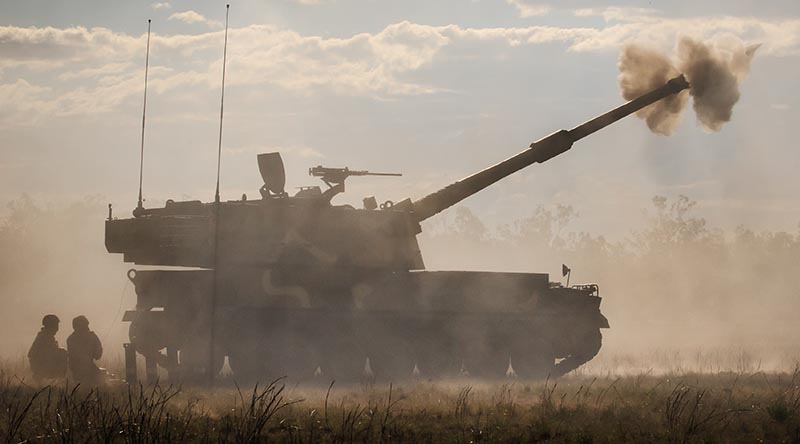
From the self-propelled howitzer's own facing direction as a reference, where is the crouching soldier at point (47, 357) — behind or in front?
behind

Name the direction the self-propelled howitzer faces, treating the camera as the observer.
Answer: facing to the right of the viewer

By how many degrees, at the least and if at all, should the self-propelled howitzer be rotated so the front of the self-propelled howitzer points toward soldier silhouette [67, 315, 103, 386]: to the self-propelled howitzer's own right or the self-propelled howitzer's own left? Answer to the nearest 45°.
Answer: approximately 135° to the self-propelled howitzer's own right
